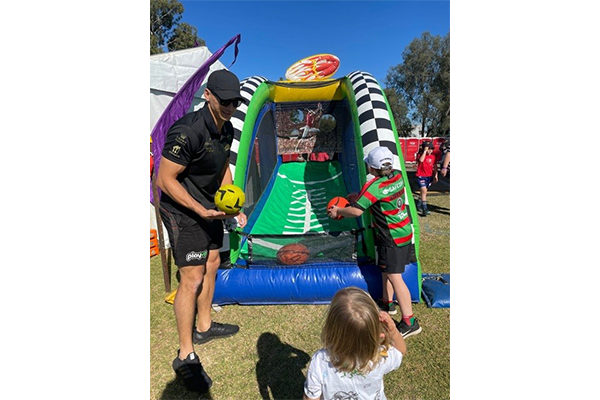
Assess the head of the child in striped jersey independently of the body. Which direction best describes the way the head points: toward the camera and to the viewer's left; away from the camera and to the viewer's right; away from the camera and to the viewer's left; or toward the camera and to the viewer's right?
away from the camera and to the viewer's left

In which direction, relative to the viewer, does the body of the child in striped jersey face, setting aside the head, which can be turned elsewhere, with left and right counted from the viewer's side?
facing away from the viewer and to the left of the viewer

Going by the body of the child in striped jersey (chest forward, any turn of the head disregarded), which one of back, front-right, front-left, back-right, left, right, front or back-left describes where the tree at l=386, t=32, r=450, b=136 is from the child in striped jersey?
front-right

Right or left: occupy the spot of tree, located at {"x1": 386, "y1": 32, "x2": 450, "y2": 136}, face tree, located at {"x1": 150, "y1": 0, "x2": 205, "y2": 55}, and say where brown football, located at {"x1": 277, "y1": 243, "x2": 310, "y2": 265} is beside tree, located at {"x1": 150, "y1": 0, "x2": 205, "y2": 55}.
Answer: left

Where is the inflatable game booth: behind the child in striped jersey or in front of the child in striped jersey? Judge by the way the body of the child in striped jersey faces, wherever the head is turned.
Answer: in front

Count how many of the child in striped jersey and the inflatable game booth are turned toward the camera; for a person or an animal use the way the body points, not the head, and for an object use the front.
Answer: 1

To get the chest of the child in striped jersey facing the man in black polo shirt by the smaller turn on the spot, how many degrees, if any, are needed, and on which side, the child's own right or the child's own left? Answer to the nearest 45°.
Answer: approximately 90° to the child's own left

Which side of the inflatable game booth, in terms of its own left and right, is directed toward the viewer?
front

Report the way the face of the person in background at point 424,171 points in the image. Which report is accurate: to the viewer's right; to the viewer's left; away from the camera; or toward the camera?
toward the camera

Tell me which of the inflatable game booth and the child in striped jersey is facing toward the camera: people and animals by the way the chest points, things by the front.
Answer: the inflatable game booth

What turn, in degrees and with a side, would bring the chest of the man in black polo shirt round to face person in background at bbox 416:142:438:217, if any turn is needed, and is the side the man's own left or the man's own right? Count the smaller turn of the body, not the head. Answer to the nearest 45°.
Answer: approximately 90° to the man's own left
